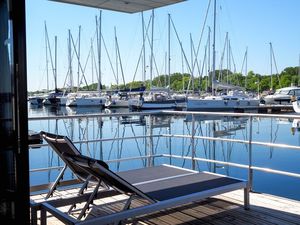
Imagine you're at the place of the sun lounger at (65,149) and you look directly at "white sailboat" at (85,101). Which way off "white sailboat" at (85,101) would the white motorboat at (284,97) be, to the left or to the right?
right

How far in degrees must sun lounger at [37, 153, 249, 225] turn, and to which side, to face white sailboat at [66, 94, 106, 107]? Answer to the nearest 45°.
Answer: approximately 45° to its left

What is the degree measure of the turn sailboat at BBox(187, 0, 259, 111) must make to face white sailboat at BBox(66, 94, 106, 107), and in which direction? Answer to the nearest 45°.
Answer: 0° — it already faces it

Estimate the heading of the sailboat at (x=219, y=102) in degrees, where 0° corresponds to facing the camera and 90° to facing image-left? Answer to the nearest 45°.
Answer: approximately 90°

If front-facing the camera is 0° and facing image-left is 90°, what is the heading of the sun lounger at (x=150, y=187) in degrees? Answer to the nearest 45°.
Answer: approximately 225°

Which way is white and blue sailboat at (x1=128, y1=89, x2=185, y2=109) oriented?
to the viewer's right

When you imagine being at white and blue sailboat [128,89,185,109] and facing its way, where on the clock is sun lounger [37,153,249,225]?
The sun lounger is roughly at 3 o'clock from the white and blue sailboat.

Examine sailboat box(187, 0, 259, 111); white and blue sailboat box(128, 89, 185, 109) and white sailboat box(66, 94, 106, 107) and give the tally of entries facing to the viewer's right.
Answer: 2

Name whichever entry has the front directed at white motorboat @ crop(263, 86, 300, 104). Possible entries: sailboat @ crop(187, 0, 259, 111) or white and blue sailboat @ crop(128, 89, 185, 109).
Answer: white and blue sailboat @ crop(128, 89, 185, 109)

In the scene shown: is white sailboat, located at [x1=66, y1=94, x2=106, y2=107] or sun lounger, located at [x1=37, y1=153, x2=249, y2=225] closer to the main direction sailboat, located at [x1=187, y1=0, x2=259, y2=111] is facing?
the white sailboat

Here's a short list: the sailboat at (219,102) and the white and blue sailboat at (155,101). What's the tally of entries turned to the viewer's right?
1
